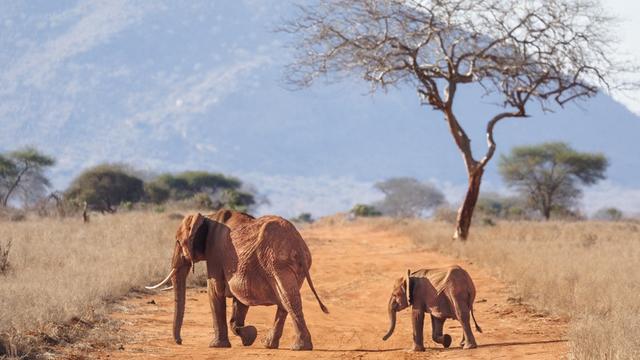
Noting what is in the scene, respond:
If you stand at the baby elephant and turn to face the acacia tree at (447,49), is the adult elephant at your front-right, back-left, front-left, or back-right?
back-left

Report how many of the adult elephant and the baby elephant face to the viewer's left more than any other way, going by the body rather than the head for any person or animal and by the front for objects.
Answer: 2

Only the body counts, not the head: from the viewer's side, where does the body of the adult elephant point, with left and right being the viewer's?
facing to the left of the viewer

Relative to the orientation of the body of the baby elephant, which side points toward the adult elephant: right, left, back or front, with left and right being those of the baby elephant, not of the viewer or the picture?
front

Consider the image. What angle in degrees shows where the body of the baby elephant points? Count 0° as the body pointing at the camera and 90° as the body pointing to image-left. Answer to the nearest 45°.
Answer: approximately 90°

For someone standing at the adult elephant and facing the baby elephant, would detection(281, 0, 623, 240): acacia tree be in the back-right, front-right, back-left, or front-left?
front-left

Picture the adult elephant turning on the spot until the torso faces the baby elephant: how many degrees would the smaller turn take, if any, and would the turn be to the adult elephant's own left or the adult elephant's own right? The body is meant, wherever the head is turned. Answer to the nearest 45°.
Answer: approximately 180°

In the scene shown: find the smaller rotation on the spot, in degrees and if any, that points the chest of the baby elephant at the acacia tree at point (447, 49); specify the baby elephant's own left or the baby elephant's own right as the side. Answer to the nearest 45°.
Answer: approximately 90° to the baby elephant's own right

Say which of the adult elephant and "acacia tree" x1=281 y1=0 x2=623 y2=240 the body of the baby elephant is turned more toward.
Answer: the adult elephant

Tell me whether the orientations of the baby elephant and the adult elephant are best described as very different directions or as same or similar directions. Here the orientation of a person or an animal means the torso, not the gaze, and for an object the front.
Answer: same or similar directions
